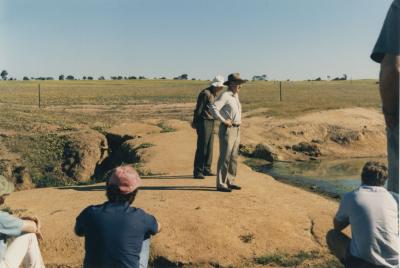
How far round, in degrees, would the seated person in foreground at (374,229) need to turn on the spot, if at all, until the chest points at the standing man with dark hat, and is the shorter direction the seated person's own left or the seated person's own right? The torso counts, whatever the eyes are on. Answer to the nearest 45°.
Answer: approximately 45° to the seated person's own left

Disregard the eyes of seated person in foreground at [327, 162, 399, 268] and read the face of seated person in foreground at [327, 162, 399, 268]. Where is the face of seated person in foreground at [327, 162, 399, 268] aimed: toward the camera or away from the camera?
away from the camera

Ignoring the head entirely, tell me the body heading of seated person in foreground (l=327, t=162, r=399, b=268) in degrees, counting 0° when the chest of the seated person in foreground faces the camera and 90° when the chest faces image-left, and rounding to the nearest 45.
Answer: approximately 180°

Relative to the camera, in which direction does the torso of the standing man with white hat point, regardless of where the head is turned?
to the viewer's right

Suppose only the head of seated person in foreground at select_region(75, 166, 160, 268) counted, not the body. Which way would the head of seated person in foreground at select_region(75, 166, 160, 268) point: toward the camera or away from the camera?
away from the camera

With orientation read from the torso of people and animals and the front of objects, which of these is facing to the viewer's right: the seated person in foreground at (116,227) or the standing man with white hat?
the standing man with white hat

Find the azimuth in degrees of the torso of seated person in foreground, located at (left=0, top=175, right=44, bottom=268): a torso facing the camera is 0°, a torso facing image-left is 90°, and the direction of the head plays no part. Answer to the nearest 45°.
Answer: approximately 270°

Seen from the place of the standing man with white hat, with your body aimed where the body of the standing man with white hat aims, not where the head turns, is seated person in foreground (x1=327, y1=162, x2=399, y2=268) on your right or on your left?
on your right

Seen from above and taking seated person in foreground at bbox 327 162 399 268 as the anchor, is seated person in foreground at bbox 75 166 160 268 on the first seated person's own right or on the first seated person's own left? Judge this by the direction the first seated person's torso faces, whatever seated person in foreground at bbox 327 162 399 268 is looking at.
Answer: on the first seated person's own left

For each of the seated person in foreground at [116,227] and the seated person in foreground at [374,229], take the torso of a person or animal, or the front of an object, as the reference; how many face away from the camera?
2

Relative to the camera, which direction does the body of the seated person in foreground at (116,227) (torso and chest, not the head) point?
away from the camera
